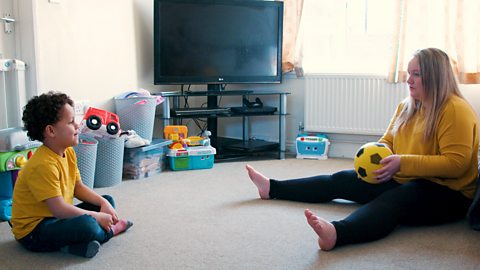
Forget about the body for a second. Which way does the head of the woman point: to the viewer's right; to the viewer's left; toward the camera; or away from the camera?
to the viewer's left

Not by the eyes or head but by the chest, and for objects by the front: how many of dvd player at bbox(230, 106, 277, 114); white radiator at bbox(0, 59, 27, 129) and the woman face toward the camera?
1

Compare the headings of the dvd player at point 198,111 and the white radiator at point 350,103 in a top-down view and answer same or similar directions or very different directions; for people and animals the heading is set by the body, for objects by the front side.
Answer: same or similar directions

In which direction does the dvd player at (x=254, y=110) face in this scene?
toward the camera

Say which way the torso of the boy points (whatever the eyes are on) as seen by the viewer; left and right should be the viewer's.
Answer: facing to the right of the viewer

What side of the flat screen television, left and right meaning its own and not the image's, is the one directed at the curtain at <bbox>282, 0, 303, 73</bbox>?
left

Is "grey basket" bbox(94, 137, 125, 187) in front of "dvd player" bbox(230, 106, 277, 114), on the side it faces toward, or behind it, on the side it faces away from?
in front

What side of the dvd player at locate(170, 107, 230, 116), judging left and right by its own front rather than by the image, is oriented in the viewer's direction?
front

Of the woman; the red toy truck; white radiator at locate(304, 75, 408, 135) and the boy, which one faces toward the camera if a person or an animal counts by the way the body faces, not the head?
the white radiator

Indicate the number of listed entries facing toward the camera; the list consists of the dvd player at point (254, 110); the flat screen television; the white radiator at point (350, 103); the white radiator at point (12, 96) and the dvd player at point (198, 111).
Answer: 4

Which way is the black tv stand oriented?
toward the camera

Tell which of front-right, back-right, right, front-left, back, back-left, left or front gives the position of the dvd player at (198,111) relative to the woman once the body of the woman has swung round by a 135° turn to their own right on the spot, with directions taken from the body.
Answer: left

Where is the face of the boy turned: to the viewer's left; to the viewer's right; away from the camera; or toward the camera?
to the viewer's right

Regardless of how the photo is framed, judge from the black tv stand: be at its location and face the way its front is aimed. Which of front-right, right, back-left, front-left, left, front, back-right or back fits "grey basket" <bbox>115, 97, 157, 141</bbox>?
front-right

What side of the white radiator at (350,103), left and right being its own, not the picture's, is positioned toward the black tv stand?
right

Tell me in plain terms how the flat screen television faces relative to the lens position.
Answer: facing the viewer
